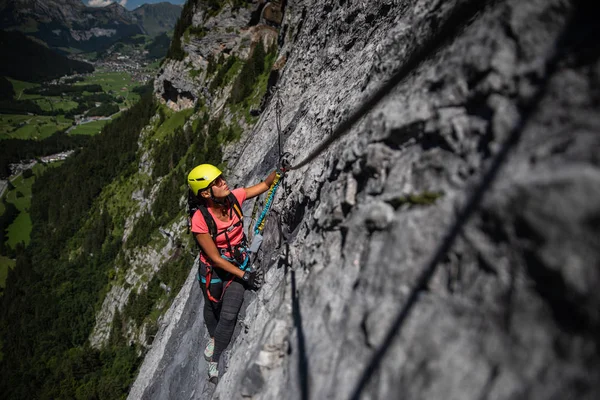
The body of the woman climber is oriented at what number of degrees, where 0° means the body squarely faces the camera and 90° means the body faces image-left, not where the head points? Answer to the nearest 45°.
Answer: approximately 315°

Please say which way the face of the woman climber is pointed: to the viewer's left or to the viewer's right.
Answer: to the viewer's right
